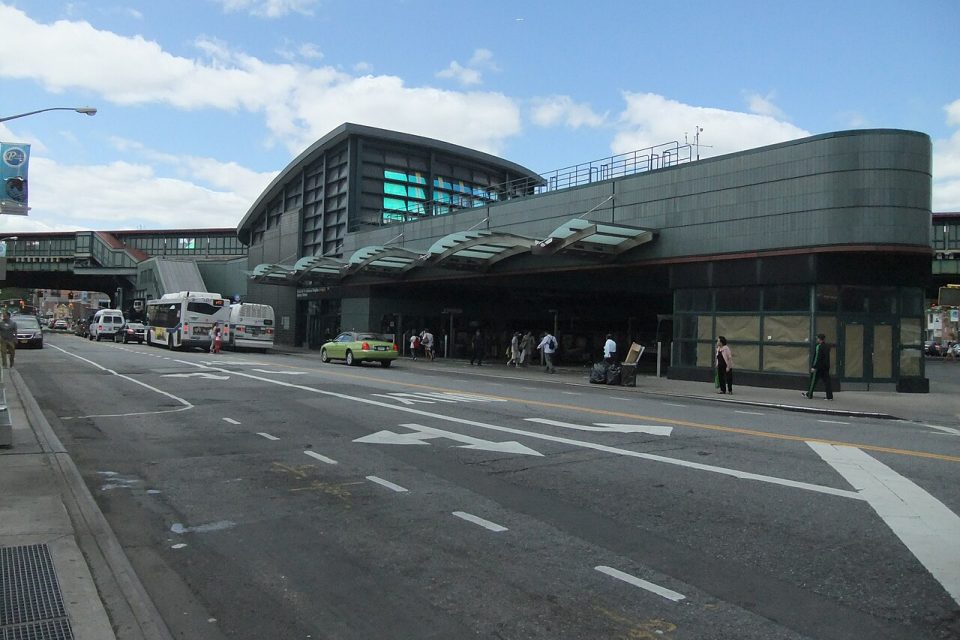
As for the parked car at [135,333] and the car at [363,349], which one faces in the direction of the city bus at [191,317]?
the car

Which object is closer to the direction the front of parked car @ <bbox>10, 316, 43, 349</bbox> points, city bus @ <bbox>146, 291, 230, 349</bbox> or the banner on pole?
the banner on pole

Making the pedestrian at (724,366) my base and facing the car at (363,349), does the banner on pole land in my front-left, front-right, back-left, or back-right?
front-left

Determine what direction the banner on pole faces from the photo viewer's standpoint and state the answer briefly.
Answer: facing the viewer

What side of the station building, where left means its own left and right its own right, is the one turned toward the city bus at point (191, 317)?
right

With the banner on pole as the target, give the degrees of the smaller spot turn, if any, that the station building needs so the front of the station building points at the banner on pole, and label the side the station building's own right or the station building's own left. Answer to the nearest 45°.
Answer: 0° — it already faces it

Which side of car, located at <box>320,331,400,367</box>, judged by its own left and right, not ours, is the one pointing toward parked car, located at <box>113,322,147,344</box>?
front

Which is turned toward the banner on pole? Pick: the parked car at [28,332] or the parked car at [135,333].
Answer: the parked car at [28,332]

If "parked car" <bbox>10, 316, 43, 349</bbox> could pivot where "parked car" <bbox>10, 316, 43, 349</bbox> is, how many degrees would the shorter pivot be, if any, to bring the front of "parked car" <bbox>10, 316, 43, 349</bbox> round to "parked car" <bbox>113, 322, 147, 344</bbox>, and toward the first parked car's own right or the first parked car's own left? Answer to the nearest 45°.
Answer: approximately 135° to the first parked car's own left

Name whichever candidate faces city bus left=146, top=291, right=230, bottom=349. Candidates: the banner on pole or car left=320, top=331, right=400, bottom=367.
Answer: the car

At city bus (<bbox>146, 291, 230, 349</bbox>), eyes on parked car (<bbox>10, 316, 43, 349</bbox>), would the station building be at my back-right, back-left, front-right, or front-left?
back-left

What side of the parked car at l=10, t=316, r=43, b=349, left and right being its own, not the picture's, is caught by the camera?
front

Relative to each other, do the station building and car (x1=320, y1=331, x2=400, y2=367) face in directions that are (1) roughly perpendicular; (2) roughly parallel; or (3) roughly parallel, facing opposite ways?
roughly perpendicular

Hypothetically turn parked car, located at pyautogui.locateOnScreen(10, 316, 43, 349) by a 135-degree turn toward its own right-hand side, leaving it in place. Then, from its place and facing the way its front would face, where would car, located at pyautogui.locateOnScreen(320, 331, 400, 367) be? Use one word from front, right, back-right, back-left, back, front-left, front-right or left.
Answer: back

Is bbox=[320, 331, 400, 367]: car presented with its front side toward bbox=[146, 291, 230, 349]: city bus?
yes

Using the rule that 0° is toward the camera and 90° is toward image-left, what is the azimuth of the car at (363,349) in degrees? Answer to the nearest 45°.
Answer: approximately 135°
